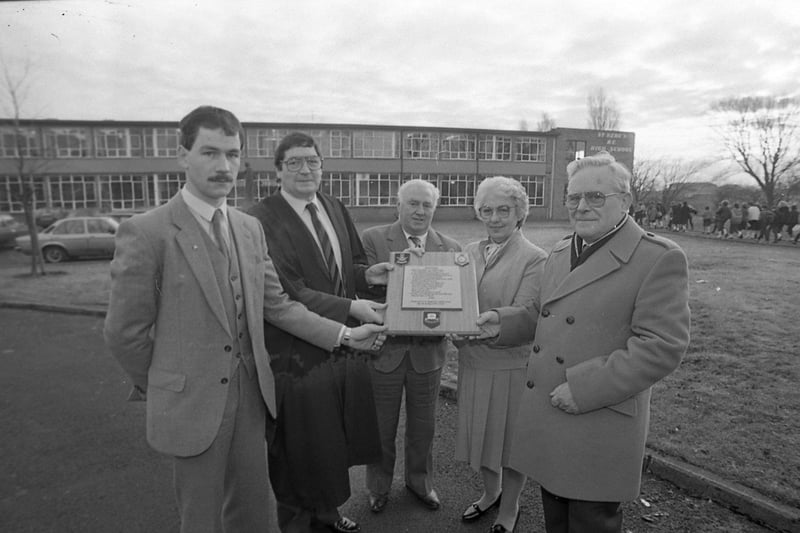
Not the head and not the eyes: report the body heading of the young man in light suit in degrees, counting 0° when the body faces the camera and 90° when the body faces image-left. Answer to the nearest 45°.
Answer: approximately 315°

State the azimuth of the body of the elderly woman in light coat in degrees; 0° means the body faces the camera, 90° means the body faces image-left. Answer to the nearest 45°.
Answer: approximately 45°

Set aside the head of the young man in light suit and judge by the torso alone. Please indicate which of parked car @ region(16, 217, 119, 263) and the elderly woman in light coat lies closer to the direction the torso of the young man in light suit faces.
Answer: the elderly woman in light coat

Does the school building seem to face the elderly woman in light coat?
yes

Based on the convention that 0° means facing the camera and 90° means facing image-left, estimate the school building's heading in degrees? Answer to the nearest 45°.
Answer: approximately 0°

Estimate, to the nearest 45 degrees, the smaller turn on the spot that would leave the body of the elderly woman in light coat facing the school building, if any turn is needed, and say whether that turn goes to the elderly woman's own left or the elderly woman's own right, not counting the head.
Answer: approximately 135° to the elderly woman's own right

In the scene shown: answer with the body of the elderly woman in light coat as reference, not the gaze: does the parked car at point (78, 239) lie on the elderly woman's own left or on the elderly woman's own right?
on the elderly woman's own right
